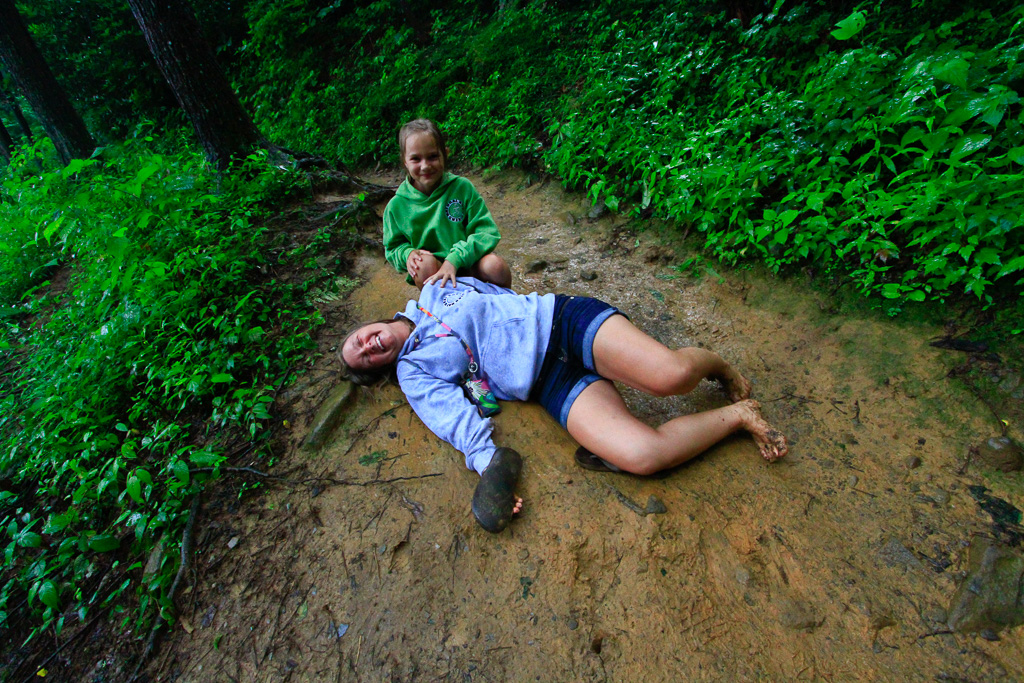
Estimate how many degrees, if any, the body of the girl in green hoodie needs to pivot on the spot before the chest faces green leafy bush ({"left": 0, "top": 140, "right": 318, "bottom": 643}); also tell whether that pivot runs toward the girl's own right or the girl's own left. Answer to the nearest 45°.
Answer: approximately 90° to the girl's own right

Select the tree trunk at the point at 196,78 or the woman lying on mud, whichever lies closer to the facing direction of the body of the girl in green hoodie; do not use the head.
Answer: the woman lying on mud

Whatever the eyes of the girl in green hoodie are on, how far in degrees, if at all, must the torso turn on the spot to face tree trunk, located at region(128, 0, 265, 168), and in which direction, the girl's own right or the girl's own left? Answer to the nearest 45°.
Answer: approximately 135° to the girl's own right

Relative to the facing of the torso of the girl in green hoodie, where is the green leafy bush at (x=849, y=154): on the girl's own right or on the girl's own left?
on the girl's own left

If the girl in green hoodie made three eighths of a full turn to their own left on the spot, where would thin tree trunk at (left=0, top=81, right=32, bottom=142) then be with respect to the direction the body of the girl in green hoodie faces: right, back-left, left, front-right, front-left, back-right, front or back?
left

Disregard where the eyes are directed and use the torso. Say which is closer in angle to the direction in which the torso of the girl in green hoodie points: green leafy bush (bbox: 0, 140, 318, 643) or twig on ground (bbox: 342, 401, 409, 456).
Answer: the twig on ground

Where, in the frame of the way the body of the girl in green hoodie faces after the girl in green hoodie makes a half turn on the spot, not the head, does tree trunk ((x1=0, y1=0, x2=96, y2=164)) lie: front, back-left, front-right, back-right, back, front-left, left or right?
front-left

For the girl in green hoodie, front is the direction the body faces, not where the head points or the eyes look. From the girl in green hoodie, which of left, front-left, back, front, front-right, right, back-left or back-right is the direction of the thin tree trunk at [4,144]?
back-right

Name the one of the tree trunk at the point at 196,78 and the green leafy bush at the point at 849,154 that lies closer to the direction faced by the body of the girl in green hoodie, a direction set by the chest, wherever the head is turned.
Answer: the green leafy bush

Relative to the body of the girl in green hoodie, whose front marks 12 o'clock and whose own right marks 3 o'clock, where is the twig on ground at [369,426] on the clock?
The twig on ground is roughly at 1 o'clock from the girl in green hoodie.

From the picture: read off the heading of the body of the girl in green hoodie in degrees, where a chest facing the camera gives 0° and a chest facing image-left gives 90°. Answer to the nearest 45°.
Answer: approximately 0°
